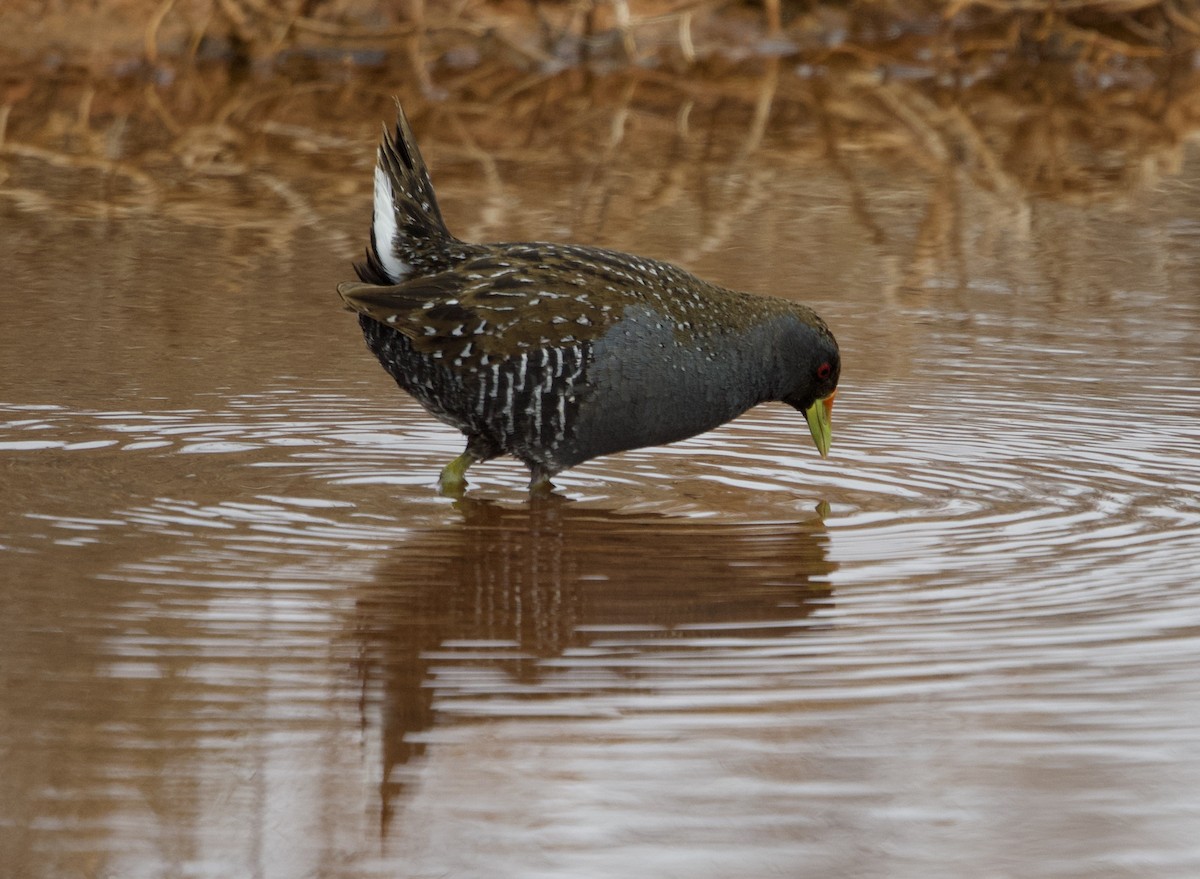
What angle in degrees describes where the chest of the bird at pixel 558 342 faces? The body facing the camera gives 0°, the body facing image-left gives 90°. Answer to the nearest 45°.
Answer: approximately 270°
